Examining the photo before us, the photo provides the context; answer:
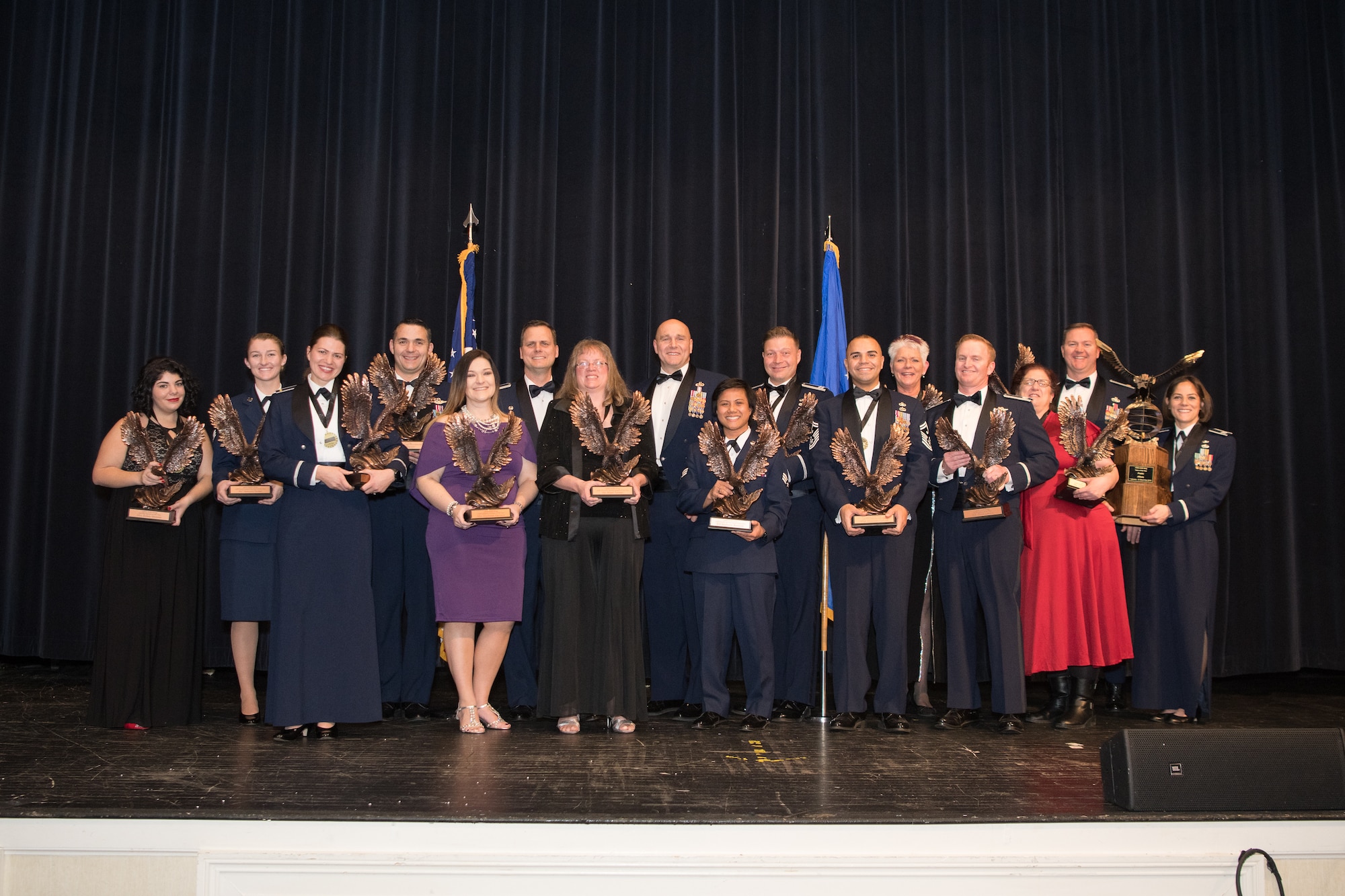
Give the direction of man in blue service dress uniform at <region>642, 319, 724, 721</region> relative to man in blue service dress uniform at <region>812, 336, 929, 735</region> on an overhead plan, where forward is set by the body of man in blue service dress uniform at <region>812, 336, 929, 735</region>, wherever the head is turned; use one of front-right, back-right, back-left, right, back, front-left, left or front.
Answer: right

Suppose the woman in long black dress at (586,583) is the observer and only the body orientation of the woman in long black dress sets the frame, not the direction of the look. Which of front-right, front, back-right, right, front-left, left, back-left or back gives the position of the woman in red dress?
left
